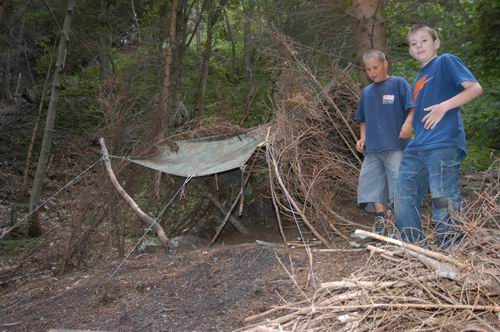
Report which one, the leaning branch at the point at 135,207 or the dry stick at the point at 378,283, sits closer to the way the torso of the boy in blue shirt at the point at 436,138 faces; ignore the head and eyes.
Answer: the dry stick

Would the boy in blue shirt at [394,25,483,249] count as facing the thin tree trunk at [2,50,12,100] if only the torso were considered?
no

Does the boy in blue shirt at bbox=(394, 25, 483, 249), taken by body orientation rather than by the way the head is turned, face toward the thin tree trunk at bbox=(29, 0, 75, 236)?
no

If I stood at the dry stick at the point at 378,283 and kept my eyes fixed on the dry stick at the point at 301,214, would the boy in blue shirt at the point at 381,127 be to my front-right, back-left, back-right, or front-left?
front-right

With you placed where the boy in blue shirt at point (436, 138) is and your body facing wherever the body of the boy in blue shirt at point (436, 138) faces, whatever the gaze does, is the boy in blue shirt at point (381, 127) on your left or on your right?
on your right

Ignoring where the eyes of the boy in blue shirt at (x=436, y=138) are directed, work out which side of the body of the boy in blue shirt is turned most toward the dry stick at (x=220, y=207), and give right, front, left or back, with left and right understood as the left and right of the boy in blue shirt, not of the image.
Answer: right

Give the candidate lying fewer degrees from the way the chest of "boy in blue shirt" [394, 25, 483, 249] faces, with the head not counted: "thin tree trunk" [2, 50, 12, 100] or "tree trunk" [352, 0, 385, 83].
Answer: the thin tree trunk

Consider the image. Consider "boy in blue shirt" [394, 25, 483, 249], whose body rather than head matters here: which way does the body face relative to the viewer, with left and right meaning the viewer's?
facing the viewer and to the left of the viewer

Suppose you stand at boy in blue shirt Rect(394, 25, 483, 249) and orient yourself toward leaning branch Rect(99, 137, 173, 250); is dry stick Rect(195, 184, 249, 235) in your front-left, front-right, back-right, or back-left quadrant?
front-right

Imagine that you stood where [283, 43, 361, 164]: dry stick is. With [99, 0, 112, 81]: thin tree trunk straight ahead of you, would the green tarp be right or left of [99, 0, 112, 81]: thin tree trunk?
left

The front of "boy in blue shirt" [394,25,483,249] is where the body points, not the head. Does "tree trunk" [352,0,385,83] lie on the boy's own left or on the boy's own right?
on the boy's own right

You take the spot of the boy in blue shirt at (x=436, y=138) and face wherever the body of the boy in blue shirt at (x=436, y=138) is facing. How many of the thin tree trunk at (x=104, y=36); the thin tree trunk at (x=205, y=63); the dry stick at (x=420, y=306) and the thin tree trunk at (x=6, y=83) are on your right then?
3
